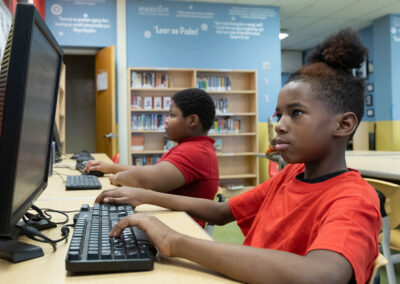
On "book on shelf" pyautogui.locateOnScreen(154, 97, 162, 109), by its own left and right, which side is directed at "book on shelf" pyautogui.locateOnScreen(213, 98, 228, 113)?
left

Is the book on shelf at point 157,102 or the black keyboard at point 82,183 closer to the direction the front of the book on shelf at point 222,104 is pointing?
the black keyboard

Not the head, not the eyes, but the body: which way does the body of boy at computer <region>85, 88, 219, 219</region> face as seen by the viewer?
to the viewer's left

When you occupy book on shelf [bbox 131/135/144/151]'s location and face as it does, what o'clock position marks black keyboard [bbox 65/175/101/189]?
The black keyboard is roughly at 12 o'clock from the book on shelf.

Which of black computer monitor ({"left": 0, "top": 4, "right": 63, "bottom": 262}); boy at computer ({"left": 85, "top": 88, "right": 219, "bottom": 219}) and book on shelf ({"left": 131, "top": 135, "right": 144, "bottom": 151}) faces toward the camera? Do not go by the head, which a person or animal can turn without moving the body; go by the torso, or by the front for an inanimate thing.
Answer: the book on shelf

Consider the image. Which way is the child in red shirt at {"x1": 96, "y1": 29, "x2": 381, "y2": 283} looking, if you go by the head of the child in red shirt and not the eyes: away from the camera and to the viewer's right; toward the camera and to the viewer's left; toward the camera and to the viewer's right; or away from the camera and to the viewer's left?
toward the camera and to the viewer's left

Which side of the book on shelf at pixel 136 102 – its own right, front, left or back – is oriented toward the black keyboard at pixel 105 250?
front

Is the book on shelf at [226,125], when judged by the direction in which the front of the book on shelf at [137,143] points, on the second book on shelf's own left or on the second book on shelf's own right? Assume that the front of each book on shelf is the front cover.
on the second book on shelf's own left

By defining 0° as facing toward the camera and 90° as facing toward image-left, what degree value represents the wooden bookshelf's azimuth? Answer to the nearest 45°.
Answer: approximately 0°

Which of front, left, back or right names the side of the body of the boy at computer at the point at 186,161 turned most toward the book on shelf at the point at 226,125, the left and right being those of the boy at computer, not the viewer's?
right

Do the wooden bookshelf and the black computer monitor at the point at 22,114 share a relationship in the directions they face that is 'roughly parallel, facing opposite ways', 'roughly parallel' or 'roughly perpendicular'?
roughly perpendicular

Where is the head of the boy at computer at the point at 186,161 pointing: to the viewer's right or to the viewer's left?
to the viewer's left
